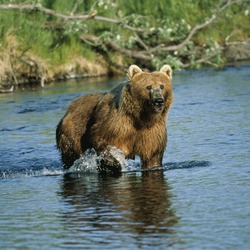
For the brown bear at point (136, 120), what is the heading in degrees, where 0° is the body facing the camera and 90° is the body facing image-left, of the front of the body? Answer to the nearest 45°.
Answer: approximately 315°

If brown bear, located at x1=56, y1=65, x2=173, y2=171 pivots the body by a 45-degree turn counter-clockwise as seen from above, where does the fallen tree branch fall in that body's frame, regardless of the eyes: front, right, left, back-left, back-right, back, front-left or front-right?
left

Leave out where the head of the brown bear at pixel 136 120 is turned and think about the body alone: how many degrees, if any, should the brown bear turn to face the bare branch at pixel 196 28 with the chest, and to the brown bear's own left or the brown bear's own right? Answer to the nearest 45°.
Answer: approximately 135° to the brown bear's own left
